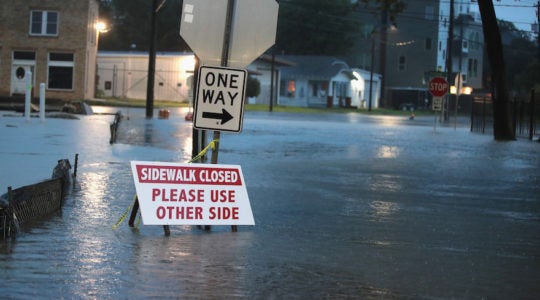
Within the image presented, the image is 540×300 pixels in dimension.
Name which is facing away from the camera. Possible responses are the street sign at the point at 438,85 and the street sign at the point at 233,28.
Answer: the street sign at the point at 233,28

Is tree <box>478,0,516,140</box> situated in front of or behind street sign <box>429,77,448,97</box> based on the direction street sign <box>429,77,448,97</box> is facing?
in front

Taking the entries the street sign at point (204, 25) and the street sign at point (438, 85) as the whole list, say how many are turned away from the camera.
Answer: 1

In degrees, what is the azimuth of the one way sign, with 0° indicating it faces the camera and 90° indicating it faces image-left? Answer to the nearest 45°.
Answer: approximately 0°

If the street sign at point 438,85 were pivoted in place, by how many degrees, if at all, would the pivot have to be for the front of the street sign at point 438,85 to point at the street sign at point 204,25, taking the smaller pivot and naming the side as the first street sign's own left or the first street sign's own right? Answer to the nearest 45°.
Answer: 0° — it already faces it

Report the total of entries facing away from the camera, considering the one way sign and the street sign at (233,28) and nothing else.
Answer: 1

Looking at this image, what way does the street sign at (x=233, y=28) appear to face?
away from the camera
